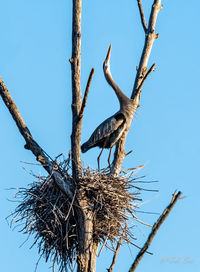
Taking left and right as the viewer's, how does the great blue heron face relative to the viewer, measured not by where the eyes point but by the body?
facing to the right of the viewer
